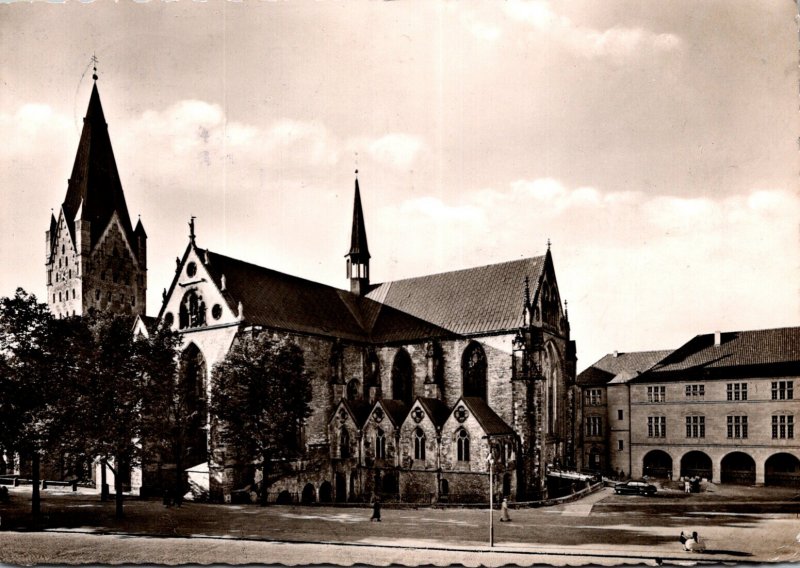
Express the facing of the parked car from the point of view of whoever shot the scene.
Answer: facing to the left of the viewer

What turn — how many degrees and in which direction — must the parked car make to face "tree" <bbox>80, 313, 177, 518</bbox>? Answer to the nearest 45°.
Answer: approximately 45° to its left

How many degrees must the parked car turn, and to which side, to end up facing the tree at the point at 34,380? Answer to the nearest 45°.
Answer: approximately 45° to its left

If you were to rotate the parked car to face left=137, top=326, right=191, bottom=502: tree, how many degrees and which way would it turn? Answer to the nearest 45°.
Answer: approximately 45° to its left

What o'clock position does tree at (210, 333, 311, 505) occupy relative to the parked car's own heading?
The tree is roughly at 11 o'clock from the parked car.
